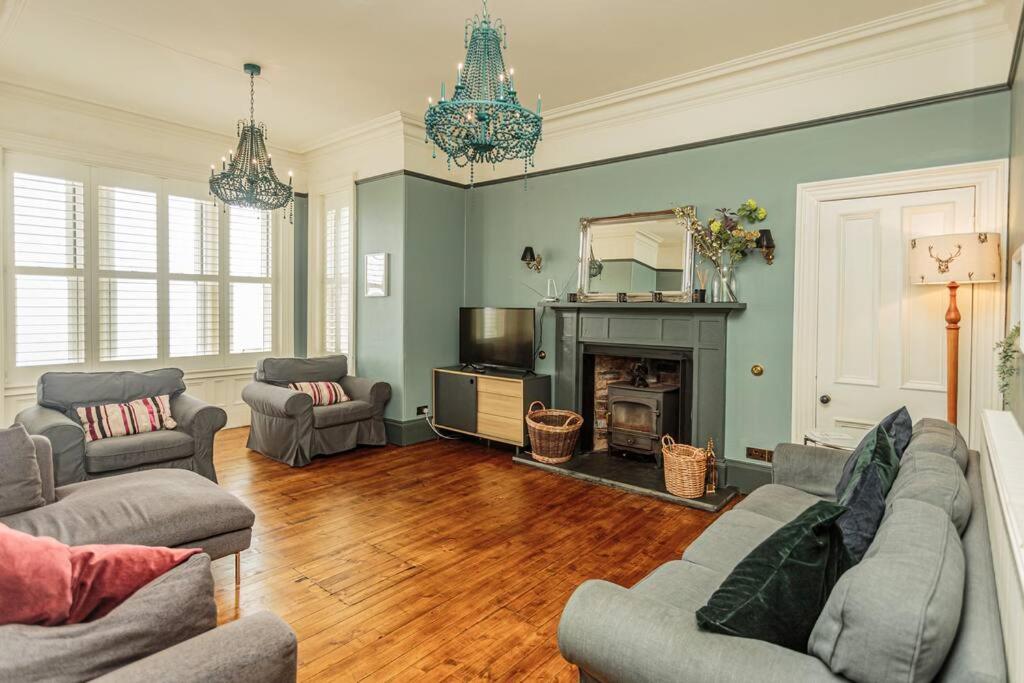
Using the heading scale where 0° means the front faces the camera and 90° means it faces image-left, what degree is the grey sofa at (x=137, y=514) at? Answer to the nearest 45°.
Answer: approximately 270°

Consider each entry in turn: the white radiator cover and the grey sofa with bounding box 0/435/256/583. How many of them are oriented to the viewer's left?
1

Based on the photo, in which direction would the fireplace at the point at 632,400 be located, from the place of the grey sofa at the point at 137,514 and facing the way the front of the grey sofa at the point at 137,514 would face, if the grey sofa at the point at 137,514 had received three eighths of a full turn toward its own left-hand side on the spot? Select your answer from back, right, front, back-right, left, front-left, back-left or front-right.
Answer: back-right

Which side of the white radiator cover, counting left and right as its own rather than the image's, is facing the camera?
left

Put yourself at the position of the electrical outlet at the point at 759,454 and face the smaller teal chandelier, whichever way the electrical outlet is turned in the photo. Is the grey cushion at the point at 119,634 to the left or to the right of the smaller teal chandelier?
left

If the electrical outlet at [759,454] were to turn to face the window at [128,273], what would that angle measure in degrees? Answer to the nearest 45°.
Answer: approximately 90° to its right

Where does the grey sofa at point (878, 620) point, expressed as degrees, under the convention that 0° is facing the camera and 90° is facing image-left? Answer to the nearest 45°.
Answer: approximately 90°

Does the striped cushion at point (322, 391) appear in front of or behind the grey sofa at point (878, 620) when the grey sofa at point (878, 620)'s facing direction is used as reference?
in front

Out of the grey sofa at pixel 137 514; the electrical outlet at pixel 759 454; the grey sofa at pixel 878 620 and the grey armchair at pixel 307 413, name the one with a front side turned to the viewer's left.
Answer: the grey sofa at pixel 878 620

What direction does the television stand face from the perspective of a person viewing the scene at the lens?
facing the viewer and to the left of the viewer

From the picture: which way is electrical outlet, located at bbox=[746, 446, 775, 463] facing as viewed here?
toward the camera

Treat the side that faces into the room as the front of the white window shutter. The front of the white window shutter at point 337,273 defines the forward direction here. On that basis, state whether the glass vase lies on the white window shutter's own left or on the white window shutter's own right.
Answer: on the white window shutter's own left
